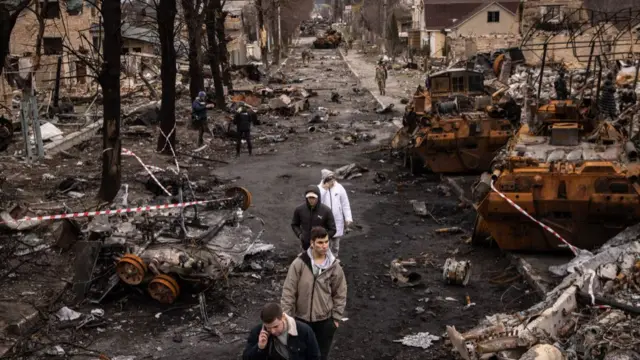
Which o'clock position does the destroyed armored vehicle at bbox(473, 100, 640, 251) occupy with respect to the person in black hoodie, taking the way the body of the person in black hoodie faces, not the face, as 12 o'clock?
The destroyed armored vehicle is roughly at 8 o'clock from the person in black hoodie.

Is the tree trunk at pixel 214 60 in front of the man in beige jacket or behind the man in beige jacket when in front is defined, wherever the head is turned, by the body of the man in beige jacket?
behind

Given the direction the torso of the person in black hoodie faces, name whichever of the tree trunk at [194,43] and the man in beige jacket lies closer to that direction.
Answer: the man in beige jacket

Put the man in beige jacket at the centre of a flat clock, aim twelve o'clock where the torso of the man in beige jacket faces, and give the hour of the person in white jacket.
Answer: The person in white jacket is roughly at 6 o'clock from the man in beige jacket.

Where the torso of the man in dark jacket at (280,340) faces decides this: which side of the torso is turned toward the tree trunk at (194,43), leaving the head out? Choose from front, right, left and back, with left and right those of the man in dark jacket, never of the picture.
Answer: back

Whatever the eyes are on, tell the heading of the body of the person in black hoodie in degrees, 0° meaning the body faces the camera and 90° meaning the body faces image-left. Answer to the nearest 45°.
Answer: approximately 0°

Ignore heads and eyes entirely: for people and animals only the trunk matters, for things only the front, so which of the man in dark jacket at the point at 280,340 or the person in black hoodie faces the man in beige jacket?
the person in black hoodie
